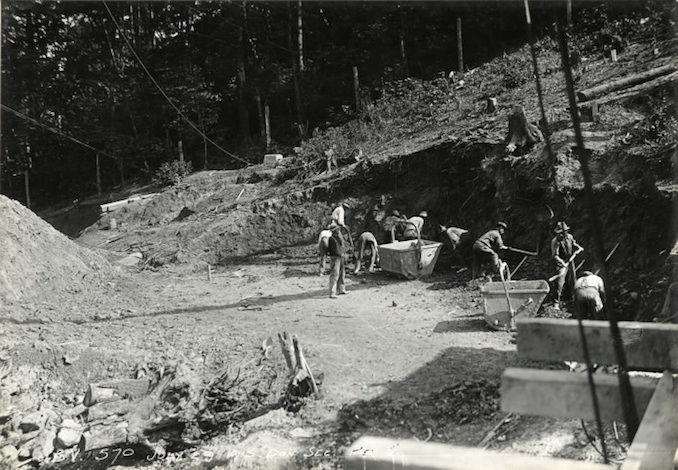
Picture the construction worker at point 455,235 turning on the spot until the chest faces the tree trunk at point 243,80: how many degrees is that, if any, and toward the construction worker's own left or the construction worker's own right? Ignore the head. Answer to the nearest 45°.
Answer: approximately 45° to the construction worker's own right

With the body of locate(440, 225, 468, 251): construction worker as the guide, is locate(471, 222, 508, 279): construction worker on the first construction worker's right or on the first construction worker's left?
on the first construction worker's left

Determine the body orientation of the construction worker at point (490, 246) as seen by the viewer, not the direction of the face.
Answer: to the viewer's right

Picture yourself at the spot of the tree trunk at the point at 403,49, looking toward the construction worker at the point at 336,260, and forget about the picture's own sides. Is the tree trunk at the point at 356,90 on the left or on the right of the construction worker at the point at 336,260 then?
right

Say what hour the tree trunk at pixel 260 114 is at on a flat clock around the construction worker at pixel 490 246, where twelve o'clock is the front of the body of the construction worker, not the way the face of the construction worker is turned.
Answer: The tree trunk is roughly at 8 o'clock from the construction worker.

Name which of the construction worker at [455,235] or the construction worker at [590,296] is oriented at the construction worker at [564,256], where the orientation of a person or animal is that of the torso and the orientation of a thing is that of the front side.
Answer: the construction worker at [590,296]

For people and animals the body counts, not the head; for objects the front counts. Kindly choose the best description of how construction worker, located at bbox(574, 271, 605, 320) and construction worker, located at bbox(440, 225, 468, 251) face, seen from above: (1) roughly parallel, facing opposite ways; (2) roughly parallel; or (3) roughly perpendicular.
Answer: roughly perpendicular

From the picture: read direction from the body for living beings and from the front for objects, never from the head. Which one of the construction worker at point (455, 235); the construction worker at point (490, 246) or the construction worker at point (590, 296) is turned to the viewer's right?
the construction worker at point (490, 246)

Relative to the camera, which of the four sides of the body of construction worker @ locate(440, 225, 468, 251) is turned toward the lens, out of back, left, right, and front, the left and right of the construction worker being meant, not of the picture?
left

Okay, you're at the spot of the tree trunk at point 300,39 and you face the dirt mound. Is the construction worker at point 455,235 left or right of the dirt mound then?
left

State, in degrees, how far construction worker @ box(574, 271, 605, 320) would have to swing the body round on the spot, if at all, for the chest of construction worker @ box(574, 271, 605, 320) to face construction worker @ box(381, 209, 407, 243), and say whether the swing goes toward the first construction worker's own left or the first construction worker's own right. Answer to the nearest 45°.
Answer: approximately 45° to the first construction worker's own left

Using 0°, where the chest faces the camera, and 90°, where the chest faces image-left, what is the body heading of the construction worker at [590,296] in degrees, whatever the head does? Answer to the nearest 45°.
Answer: approximately 180°

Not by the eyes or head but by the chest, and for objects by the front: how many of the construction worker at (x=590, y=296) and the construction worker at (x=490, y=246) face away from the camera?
1

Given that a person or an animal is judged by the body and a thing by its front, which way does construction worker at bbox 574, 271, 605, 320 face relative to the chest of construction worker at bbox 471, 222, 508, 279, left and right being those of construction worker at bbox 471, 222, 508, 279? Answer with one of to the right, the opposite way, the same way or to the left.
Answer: to the left
